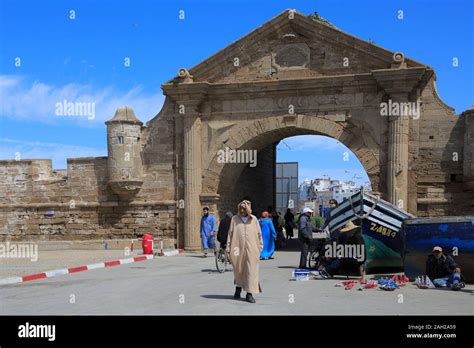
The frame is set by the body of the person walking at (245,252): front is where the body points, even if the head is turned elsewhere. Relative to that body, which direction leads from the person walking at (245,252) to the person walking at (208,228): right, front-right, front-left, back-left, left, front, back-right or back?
back

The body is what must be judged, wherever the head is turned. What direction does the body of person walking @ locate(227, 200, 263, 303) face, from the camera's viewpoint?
toward the camera

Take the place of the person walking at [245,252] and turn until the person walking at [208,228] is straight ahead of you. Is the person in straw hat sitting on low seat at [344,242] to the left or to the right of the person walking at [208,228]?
right

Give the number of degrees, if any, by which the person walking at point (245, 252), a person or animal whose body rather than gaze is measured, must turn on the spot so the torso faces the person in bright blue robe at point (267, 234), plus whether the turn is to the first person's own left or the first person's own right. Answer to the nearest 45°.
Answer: approximately 180°

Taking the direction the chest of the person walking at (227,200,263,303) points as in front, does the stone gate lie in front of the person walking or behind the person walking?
behind
